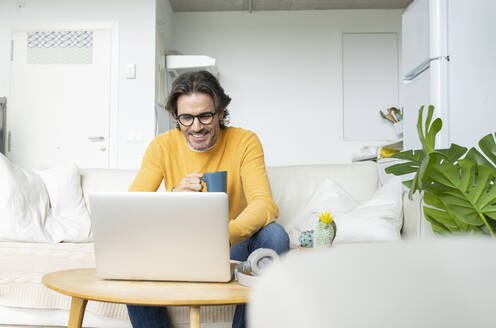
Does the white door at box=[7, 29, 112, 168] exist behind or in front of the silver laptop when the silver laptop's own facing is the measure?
in front

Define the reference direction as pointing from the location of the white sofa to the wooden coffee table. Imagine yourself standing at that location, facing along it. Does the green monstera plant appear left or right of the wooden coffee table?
left

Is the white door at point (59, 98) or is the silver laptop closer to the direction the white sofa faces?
the silver laptop

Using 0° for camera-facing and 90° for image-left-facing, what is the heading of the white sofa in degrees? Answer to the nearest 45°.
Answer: approximately 0°

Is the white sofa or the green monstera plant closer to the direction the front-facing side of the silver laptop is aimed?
the white sofa

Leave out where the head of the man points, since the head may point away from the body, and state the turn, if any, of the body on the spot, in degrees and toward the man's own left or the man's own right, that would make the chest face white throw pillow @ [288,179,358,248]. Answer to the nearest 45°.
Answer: approximately 135° to the man's own left

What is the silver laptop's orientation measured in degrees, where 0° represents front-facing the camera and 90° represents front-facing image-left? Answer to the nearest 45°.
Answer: approximately 180°

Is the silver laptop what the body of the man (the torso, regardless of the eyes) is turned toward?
yes
